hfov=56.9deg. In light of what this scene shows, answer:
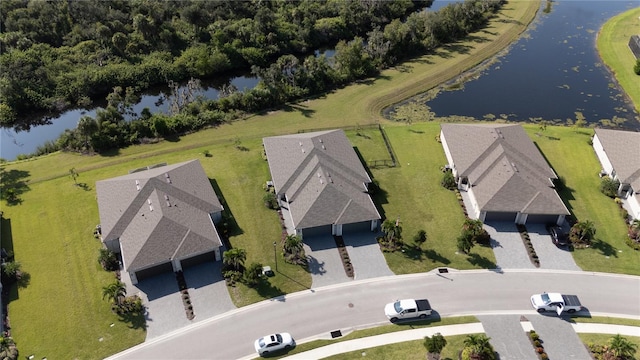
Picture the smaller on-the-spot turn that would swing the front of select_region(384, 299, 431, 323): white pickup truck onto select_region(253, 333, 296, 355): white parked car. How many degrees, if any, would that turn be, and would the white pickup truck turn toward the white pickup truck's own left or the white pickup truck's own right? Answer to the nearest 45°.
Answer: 0° — it already faces it

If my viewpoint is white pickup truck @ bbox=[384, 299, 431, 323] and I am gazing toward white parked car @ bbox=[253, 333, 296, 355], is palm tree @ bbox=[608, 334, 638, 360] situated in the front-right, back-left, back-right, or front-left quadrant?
back-left

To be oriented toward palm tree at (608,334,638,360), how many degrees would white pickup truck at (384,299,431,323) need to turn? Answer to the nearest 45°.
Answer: approximately 180°

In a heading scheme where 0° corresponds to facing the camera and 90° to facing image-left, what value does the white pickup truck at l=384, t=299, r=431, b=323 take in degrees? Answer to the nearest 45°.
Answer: approximately 90°

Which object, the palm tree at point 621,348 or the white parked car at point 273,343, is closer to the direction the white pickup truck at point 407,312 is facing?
the white parked car
